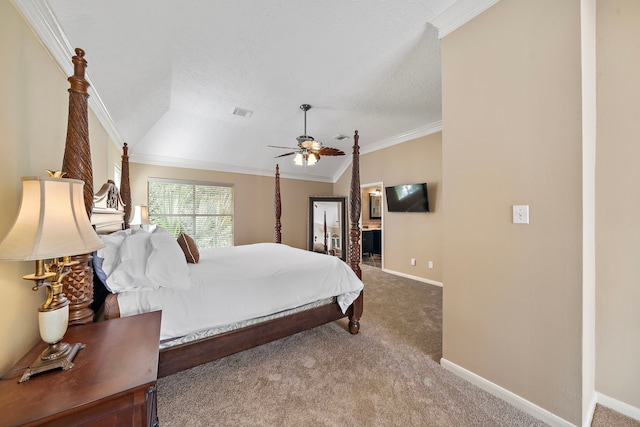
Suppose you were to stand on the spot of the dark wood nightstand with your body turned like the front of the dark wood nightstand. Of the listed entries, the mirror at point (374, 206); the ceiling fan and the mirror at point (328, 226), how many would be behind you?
0

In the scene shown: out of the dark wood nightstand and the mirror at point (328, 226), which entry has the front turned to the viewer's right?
the dark wood nightstand

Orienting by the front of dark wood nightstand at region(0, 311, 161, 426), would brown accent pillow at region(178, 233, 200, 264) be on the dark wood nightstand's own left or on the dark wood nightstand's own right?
on the dark wood nightstand's own left

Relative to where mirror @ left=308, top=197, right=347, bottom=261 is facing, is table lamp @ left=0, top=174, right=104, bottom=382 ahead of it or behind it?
ahead

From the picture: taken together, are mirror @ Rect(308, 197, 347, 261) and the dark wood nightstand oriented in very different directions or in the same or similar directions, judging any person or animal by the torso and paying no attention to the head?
very different directions

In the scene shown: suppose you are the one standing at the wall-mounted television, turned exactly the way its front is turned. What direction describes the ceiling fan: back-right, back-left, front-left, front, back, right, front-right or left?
front

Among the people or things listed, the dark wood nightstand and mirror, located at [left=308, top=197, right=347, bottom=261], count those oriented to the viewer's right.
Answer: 1

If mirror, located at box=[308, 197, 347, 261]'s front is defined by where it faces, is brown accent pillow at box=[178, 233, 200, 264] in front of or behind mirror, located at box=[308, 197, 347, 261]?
in front

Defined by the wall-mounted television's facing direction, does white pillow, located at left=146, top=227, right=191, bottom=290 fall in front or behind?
in front

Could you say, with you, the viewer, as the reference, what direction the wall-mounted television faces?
facing the viewer and to the left of the viewer

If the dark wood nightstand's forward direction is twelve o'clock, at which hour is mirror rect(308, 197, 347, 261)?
The mirror is roughly at 11 o'clock from the dark wood nightstand.

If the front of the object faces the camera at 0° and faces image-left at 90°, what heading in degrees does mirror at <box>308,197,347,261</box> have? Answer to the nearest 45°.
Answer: approximately 45°

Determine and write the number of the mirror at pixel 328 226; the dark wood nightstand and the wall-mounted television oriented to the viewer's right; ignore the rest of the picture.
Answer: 1

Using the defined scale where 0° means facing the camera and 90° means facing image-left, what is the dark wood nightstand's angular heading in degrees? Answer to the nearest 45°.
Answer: approximately 270°

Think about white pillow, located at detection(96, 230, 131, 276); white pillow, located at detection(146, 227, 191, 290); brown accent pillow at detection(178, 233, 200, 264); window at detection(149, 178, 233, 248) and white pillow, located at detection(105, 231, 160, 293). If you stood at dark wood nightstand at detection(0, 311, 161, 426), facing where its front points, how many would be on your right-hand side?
0

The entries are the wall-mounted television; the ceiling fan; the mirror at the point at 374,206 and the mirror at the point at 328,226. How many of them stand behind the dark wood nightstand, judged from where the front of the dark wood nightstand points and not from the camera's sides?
0

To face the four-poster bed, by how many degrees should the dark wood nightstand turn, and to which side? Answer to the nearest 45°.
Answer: approximately 45° to its left

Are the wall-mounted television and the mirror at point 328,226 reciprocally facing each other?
no

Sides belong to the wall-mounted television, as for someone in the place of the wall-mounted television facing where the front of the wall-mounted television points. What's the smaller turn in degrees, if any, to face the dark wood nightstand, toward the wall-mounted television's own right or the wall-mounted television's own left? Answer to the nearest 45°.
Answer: approximately 45° to the wall-mounted television's own left
